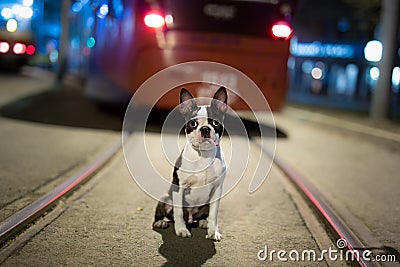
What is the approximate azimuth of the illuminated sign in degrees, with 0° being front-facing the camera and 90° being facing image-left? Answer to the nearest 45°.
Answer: approximately 0°

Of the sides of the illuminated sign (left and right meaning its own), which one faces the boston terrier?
front

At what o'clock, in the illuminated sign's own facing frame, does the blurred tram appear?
The blurred tram is roughly at 12 o'clock from the illuminated sign.
